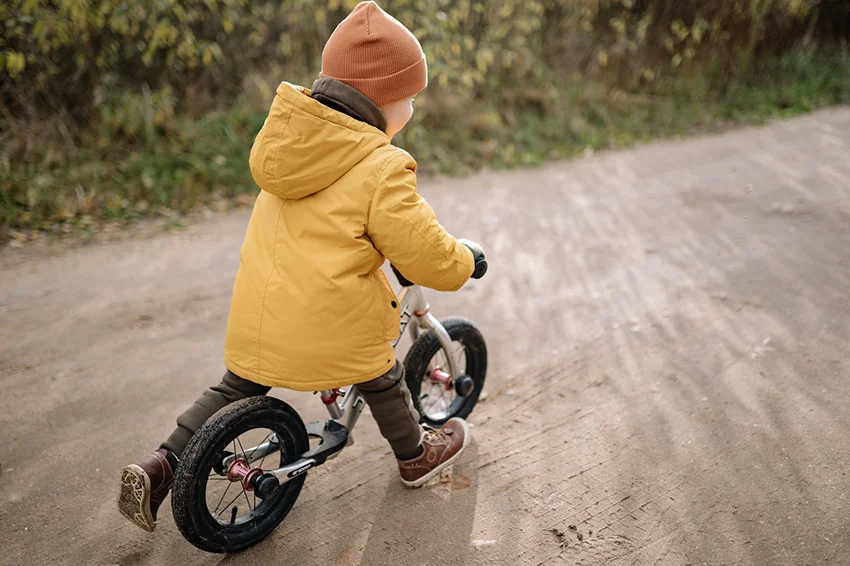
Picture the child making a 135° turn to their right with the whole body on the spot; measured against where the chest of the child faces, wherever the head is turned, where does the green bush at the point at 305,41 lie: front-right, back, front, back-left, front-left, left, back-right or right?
back

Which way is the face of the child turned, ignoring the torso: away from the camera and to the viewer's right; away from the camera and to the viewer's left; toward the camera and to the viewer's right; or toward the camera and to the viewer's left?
away from the camera and to the viewer's right

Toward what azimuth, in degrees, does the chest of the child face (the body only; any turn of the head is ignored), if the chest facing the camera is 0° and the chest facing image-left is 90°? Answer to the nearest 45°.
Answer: approximately 225°
